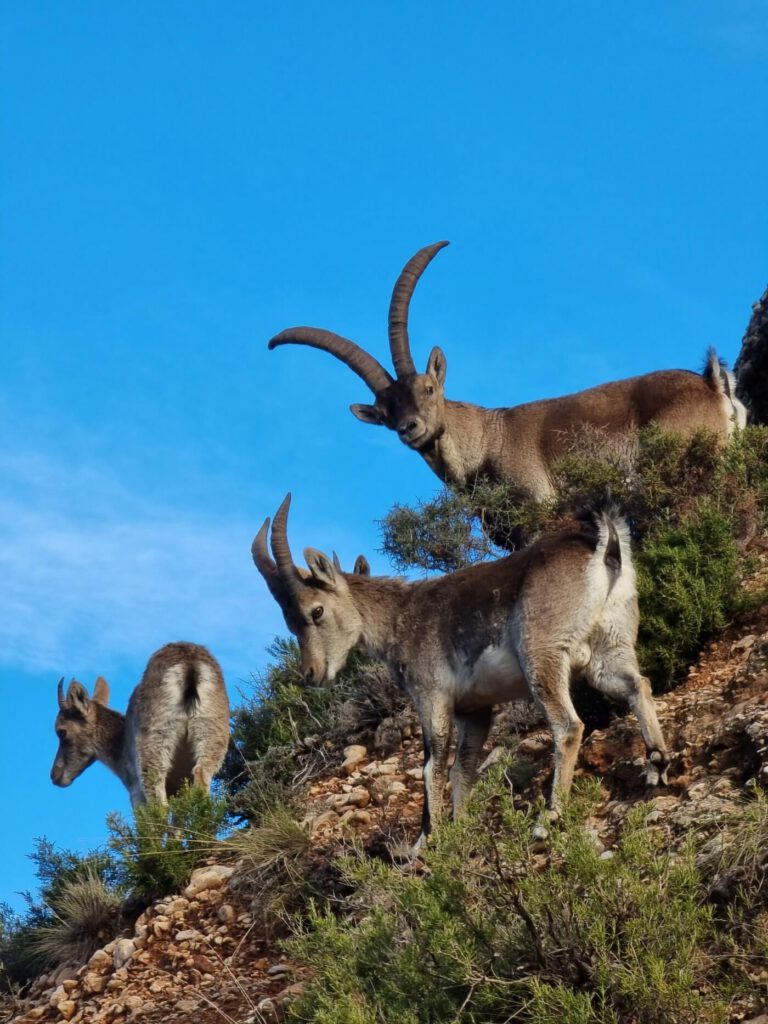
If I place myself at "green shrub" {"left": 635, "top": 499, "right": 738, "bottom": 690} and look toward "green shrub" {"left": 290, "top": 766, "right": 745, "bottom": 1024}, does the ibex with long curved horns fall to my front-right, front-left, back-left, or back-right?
back-right

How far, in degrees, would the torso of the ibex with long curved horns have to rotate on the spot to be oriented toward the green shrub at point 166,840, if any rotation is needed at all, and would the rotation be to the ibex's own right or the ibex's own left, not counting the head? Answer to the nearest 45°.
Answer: approximately 45° to the ibex's own left

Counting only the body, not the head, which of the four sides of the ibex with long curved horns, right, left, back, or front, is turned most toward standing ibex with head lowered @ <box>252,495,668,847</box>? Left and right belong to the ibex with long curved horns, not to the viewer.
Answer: left

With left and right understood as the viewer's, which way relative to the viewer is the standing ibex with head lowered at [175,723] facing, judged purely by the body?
facing away from the viewer and to the left of the viewer

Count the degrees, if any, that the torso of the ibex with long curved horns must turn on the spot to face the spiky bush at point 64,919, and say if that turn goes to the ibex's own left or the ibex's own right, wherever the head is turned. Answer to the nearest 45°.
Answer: approximately 45° to the ibex's own left

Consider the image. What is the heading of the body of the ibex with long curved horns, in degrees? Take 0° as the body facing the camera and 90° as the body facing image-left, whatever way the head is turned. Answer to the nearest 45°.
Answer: approximately 90°

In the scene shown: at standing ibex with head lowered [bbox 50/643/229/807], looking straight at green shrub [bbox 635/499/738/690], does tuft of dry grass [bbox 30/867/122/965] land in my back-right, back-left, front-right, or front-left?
back-right

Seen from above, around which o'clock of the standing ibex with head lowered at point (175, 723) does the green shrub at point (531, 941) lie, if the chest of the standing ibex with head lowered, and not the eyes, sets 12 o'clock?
The green shrub is roughly at 5 o'clock from the standing ibex with head lowered.
